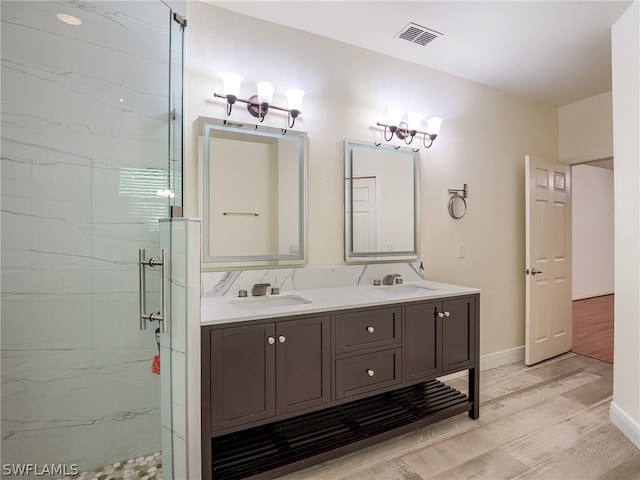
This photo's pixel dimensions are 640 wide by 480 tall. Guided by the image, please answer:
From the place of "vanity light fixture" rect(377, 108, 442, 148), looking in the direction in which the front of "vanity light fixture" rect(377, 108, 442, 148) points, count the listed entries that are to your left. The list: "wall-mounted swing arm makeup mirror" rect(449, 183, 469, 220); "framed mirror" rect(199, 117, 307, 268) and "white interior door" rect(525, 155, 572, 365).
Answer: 2

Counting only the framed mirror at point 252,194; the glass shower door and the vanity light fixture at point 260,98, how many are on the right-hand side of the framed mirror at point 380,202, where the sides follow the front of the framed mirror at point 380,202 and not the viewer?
3

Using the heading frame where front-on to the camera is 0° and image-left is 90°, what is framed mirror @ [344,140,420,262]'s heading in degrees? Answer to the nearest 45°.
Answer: approximately 315°

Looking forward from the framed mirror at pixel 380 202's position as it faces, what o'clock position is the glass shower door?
The glass shower door is roughly at 3 o'clock from the framed mirror.

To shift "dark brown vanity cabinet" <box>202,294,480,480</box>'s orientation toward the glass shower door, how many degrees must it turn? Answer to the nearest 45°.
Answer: approximately 135° to its right

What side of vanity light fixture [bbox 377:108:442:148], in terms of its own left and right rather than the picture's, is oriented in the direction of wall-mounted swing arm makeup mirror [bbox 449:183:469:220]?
left

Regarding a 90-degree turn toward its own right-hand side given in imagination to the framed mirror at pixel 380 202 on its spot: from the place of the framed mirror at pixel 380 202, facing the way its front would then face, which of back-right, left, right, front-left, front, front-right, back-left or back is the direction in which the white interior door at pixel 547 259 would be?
back

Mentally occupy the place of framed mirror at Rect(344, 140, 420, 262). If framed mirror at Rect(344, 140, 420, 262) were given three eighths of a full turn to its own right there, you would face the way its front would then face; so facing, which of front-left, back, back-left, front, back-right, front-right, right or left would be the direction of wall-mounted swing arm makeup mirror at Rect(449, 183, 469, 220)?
back-right
